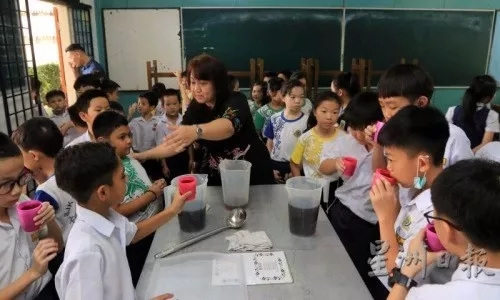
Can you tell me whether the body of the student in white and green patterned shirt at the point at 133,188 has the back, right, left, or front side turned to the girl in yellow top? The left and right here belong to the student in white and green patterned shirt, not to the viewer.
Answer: front

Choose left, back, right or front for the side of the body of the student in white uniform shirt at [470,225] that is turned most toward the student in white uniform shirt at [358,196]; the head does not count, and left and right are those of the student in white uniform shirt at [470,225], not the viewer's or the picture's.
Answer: front

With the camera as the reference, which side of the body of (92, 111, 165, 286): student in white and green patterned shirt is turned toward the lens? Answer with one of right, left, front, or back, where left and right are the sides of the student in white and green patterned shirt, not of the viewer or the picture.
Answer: right

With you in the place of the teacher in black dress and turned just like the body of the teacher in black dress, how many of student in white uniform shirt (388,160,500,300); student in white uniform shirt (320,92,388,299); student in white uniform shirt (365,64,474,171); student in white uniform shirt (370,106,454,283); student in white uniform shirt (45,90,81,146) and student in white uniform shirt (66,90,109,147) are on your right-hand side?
2

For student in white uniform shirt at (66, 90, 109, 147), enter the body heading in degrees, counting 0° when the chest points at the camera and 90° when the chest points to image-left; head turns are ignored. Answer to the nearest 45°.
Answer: approximately 315°

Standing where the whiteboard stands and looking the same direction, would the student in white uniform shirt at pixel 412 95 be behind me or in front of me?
in front

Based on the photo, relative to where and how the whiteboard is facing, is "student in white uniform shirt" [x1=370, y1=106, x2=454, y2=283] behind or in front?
in front

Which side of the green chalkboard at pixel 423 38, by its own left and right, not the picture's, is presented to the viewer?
front

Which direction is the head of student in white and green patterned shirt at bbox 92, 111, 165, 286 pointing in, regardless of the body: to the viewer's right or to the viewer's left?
to the viewer's right

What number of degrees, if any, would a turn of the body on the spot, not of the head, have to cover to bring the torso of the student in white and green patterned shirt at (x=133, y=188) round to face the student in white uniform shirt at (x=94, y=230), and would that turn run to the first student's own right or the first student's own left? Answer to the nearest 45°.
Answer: approximately 90° to the first student's own right

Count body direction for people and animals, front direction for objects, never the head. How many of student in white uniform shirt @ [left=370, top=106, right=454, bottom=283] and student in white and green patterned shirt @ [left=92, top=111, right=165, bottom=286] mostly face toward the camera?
0

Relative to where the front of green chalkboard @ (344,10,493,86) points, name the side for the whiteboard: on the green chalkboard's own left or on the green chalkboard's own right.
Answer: on the green chalkboard's own right

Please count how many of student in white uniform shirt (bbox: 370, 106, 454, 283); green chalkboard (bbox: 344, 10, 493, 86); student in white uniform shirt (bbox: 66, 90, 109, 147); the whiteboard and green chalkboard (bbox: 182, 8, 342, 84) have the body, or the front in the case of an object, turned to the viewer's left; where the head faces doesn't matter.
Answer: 1
